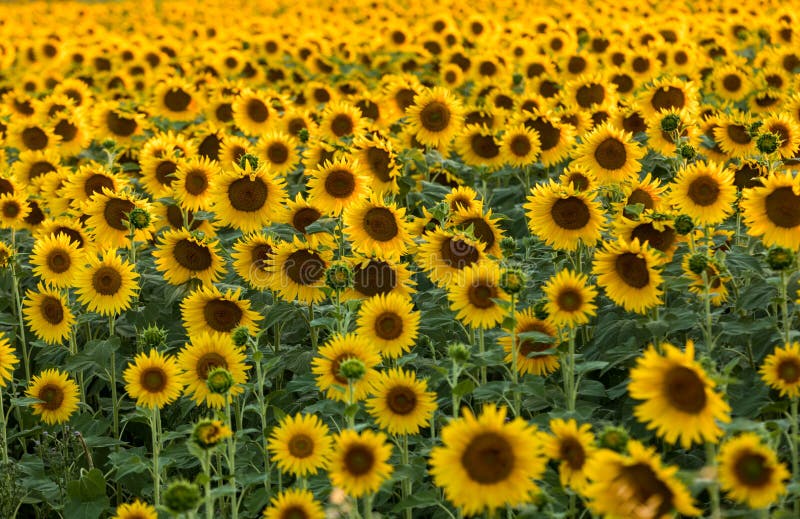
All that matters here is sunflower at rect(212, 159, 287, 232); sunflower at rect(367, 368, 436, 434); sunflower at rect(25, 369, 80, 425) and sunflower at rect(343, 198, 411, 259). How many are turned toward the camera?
4

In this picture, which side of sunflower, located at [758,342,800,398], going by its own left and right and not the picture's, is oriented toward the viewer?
front

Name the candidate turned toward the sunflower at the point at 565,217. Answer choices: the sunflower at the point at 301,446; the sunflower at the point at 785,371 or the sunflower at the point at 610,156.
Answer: the sunflower at the point at 610,156

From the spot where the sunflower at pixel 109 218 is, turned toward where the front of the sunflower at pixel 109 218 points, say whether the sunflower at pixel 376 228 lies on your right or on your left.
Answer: on your left

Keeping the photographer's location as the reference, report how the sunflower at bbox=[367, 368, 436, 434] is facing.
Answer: facing the viewer

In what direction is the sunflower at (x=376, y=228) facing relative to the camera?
toward the camera

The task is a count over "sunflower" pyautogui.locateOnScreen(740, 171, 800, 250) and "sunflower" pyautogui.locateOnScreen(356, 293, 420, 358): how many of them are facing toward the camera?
2

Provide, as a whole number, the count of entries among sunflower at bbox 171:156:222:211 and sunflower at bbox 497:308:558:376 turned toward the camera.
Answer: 2

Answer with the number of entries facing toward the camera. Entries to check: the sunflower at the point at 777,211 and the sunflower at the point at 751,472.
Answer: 2

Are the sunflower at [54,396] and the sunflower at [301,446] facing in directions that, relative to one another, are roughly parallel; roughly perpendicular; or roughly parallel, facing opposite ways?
roughly parallel

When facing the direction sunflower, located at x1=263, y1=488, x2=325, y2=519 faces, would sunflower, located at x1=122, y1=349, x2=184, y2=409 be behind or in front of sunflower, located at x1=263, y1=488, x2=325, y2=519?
behind

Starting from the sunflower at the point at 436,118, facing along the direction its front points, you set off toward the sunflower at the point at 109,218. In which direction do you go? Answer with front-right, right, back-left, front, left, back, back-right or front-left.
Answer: front-right

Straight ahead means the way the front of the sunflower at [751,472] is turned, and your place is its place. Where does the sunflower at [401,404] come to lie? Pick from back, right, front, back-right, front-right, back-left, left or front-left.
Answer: right

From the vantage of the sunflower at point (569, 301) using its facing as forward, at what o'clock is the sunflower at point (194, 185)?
the sunflower at point (194, 185) is roughly at 4 o'clock from the sunflower at point (569, 301).

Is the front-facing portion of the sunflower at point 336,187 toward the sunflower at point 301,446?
yes

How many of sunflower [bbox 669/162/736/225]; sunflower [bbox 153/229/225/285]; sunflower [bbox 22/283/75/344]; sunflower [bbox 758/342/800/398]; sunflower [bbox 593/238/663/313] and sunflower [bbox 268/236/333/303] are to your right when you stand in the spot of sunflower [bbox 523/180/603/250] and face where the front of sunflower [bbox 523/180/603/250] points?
3

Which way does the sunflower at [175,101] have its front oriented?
toward the camera

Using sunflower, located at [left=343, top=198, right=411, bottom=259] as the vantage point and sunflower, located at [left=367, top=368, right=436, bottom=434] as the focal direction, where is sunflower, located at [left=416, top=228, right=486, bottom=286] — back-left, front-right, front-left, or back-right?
front-left

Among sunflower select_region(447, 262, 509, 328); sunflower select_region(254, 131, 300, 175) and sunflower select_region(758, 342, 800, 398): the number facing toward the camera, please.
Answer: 3
